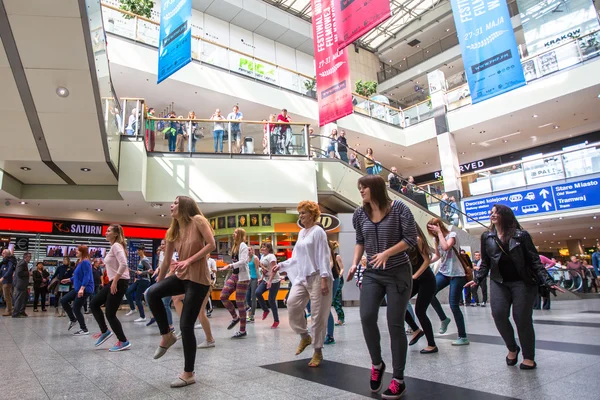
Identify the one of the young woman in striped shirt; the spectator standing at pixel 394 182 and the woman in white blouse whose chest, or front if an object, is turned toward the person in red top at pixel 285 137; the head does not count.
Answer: the spectator standing

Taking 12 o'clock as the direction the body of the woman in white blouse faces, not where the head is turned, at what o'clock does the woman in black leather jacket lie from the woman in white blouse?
The woman in black leather jacket is roughly at 8 o'clock from the woman in white blouse.

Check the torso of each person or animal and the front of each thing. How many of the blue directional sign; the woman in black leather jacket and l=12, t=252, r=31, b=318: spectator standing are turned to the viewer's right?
1

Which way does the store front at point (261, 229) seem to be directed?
toward the camera

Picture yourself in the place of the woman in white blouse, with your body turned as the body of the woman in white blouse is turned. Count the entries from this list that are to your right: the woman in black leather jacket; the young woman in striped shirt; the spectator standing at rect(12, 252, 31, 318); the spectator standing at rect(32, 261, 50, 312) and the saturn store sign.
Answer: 3

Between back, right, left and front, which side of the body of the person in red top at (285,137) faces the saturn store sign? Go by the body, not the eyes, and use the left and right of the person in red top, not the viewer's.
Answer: right

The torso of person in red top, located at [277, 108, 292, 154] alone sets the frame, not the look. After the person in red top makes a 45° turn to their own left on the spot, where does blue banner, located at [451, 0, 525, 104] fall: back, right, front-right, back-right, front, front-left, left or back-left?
front

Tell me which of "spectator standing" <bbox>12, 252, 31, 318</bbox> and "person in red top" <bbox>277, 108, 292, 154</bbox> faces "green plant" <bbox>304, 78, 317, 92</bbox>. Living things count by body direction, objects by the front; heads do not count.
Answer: the spectator standing

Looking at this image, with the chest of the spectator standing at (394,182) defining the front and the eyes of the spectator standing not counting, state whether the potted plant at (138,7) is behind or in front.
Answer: in front

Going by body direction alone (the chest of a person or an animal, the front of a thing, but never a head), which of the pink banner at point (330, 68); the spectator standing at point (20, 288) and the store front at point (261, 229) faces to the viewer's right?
the spectator standing

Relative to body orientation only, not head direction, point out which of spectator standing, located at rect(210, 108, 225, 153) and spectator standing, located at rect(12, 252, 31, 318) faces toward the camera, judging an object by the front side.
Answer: spectator standing, located at rect(210, 108, 225, 153)

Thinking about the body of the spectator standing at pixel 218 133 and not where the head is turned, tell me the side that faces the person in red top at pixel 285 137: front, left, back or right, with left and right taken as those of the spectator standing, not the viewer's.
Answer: left

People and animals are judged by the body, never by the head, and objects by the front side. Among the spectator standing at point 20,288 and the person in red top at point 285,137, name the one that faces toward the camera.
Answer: the person in red top

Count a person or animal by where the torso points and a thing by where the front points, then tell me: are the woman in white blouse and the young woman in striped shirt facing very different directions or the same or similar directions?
same or similar directions
